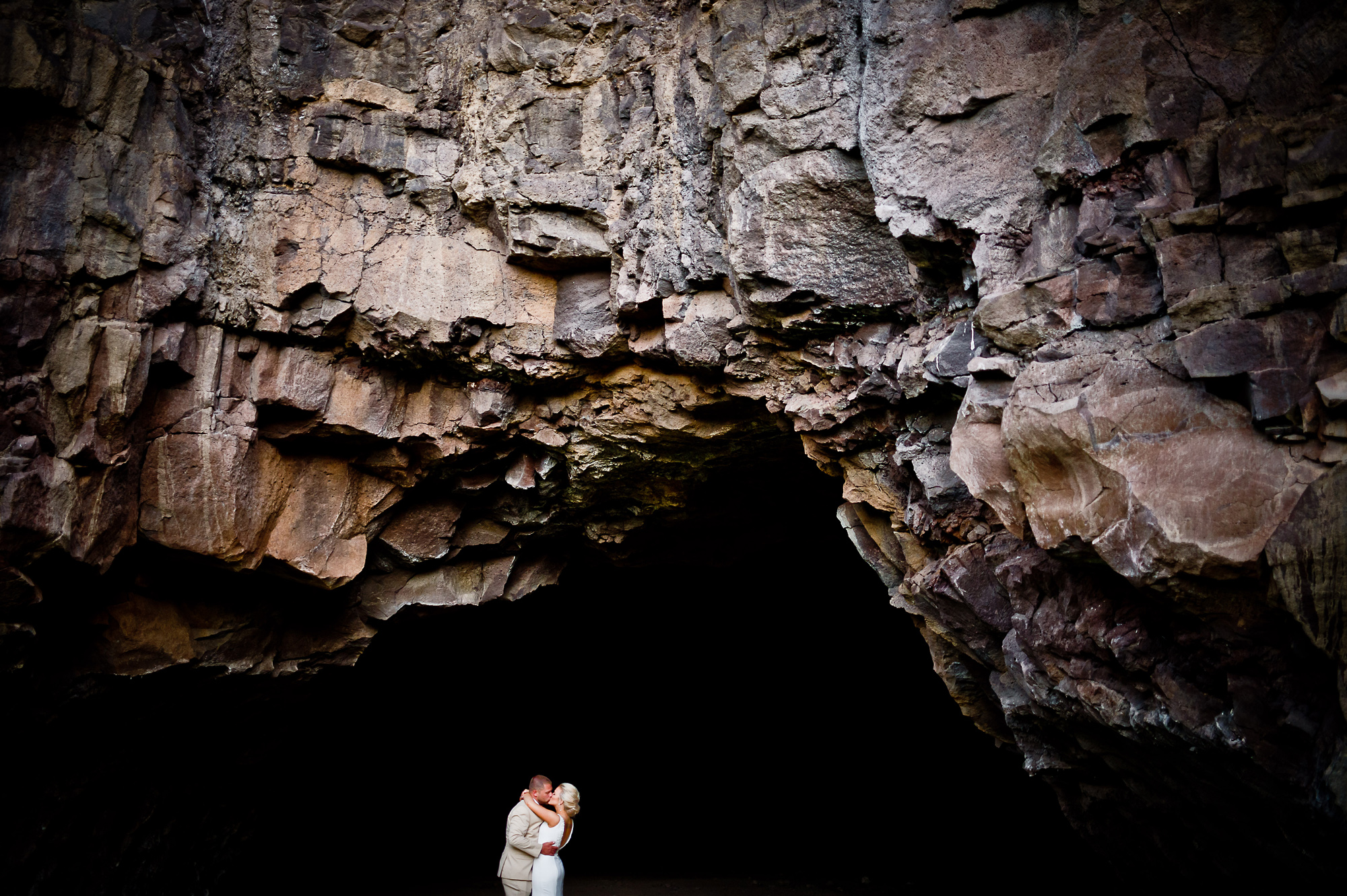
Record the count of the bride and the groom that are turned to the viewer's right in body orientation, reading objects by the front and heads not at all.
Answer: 1

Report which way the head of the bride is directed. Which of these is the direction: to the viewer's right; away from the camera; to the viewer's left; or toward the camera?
to the viewer's left

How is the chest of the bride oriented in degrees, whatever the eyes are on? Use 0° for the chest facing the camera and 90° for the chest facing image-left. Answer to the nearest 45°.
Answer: approximately 90°

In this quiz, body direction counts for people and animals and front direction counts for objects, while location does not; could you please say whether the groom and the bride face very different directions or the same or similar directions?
very different directions

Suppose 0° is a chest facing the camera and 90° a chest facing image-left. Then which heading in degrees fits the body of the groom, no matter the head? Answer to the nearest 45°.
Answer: approximately 270°
